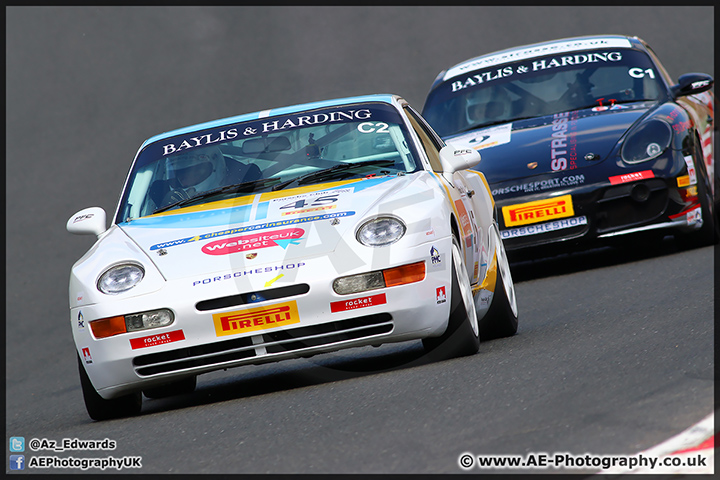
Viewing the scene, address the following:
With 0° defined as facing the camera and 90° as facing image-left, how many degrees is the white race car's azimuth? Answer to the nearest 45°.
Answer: approximately 0°

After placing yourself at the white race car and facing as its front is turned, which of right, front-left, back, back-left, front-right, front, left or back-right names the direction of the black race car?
back-left
